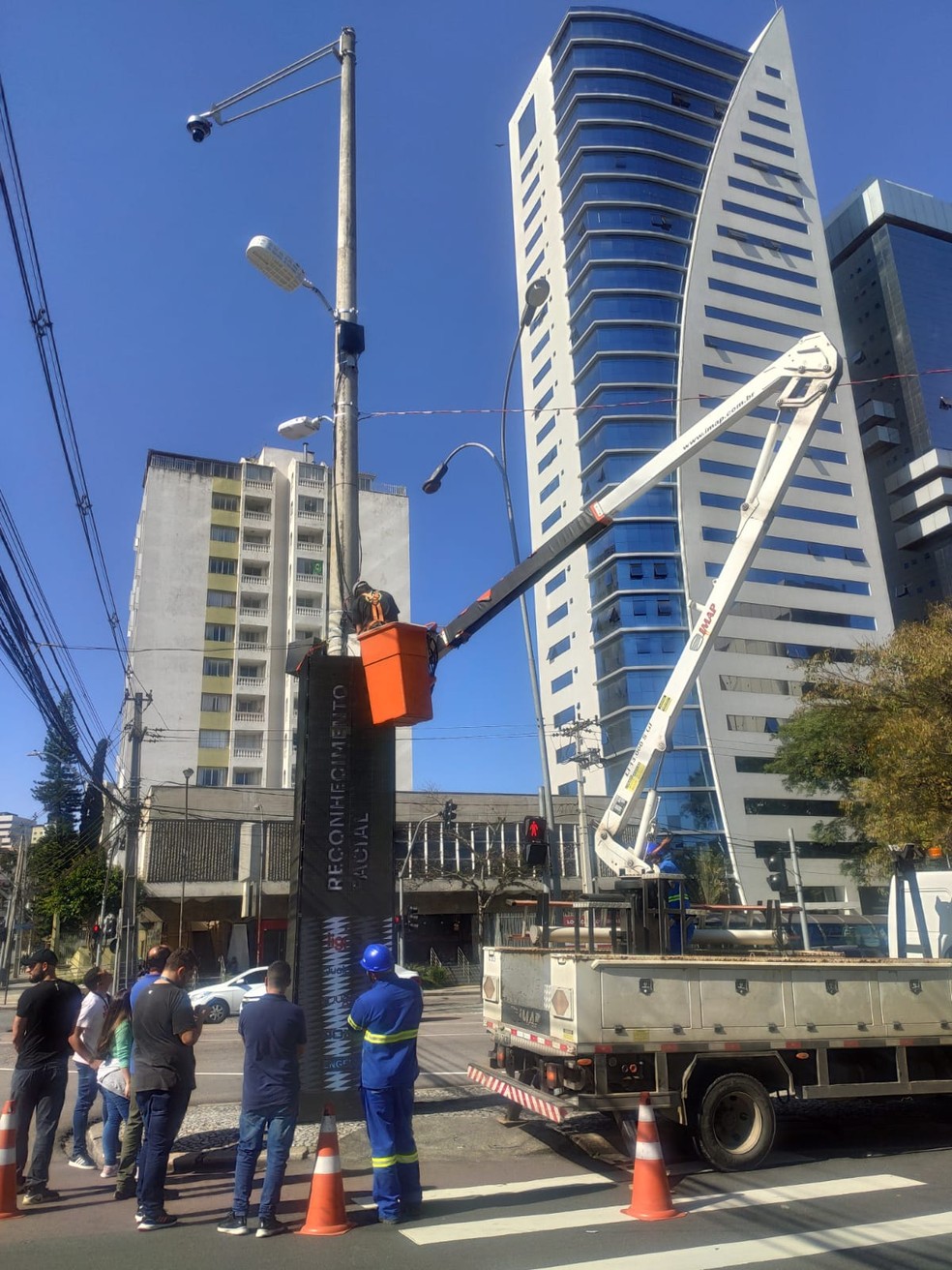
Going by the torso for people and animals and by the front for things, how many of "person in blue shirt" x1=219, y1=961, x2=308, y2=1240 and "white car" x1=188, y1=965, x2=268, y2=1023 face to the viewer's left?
1

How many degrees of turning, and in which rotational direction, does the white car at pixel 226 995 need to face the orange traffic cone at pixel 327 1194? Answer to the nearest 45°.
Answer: approximately 90° to its left

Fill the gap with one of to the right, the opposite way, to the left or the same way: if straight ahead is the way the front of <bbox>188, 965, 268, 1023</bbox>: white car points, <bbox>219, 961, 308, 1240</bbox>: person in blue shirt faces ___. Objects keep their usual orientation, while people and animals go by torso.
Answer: to the right

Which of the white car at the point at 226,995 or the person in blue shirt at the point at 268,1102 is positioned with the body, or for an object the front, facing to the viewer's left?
the white car

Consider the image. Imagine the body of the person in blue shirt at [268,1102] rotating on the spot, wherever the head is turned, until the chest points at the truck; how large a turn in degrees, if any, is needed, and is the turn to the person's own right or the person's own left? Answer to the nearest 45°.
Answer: approximately 90° to the person's own right

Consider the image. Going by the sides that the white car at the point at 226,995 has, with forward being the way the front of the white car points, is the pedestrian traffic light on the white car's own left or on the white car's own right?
on the white car's own left

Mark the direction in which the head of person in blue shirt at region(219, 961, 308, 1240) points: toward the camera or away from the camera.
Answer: away from the camera

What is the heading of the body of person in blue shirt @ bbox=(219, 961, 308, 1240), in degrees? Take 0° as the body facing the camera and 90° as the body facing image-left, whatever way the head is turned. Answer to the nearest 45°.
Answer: approximately 180°

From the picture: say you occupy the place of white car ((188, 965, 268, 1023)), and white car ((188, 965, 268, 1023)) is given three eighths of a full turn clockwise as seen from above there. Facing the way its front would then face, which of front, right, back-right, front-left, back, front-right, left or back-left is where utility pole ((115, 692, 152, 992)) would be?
left

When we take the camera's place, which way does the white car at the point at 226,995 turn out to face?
facing to the left of the viewer

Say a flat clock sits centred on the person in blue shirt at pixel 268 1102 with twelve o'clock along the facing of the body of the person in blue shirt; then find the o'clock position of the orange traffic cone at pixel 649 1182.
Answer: The orange traffic cone is roughly at 3 o'clock from the person in blue shirt.

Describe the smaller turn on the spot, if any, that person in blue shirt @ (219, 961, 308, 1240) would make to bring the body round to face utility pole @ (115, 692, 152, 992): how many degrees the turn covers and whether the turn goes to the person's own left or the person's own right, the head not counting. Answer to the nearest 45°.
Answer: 0° — they already face it

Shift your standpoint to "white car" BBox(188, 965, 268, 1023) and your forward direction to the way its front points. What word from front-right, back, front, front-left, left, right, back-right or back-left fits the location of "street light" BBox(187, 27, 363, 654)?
left

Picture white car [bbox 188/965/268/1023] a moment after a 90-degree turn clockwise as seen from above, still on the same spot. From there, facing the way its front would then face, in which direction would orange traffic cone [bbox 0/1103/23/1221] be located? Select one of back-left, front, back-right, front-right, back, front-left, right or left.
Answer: back

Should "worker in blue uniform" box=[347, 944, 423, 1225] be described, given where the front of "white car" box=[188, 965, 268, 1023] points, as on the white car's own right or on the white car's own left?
on the white car's own left

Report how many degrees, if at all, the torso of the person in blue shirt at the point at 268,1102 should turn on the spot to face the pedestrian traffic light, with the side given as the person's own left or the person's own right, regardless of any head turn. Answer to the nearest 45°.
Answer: approximately 45° to the person's own right

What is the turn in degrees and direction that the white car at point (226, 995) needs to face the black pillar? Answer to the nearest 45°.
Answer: approximately 90° to its left

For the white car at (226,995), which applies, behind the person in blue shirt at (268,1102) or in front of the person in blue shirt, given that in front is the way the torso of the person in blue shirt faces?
in front
